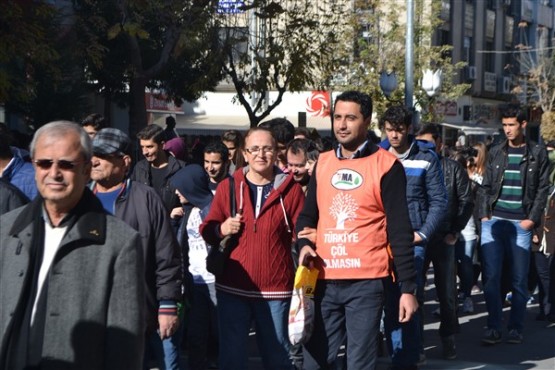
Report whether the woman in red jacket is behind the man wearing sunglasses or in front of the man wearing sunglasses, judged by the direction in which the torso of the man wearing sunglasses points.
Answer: behind

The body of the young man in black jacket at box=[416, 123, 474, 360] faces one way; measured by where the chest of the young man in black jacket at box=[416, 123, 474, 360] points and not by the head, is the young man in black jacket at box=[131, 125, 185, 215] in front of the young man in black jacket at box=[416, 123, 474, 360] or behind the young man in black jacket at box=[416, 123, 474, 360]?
in front

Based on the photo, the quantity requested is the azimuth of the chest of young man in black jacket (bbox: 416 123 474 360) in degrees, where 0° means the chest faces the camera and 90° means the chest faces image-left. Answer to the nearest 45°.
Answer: approximately 45°

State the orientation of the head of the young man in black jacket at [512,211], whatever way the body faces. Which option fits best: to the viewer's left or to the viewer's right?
to the viewer's left

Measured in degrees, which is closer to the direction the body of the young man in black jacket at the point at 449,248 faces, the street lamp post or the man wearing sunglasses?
the man wearing sunglasses

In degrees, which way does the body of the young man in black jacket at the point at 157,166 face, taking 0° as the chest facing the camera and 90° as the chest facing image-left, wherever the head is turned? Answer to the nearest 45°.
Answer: approximately 45°

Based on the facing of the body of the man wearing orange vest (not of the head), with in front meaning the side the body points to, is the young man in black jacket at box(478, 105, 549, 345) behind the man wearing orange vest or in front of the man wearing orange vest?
behind

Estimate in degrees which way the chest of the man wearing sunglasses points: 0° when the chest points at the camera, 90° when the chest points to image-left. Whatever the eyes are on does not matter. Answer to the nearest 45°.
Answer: approximately 45°
